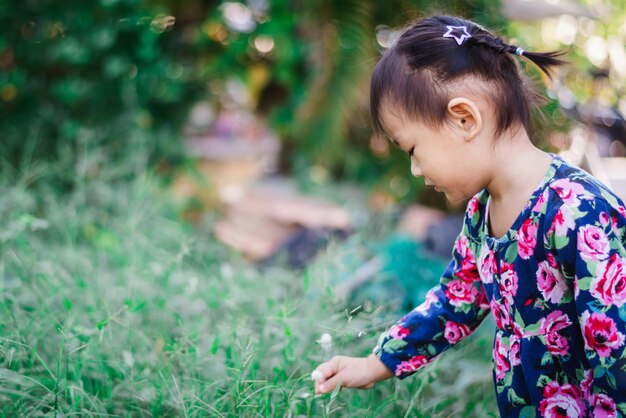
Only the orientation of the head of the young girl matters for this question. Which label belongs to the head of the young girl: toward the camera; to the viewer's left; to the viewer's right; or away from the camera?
to the viewer's left

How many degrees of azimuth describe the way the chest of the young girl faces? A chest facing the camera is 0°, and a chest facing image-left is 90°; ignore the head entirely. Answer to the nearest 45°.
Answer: approximately 45°
